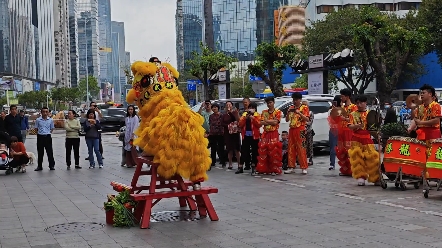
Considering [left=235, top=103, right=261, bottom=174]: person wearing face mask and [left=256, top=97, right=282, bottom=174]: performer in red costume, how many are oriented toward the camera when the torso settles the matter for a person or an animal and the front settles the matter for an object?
2

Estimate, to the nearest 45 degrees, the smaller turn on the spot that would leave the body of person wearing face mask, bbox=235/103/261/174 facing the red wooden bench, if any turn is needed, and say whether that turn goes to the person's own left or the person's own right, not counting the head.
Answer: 0° — they already face it

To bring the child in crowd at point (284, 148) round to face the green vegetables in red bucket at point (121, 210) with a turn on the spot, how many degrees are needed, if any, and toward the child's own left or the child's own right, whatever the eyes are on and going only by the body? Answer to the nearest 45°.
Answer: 0° — they already face it

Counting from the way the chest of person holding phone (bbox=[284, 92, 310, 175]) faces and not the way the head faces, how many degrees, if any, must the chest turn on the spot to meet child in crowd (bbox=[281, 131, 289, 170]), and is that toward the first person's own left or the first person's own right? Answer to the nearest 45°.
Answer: approximately 135° to the first person's own right

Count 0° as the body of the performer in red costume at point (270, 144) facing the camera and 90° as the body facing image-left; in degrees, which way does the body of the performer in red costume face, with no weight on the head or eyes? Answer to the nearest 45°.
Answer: approximately 0°

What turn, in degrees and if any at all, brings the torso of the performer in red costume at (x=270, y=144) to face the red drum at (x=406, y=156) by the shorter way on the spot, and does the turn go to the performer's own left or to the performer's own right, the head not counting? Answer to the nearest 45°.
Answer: approximately 45° to the performer's own left

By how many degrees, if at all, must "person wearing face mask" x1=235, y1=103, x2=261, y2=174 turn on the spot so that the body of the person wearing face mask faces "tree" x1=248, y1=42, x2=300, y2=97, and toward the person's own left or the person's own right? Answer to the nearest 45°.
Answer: approximately 180°

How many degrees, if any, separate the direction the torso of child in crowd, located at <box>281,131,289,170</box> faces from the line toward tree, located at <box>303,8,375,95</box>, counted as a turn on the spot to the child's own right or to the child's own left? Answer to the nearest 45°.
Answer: approximately 180°
